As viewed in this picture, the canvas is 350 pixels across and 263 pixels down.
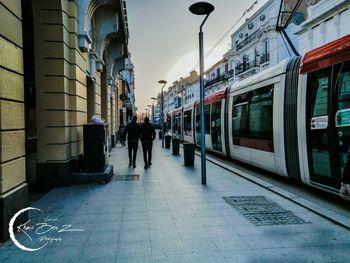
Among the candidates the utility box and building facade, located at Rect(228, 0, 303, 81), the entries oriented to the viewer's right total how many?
1

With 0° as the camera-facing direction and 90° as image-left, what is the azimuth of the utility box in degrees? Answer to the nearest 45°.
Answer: approximately 270°

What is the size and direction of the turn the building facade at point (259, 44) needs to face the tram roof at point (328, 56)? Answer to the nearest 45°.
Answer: approximately 45° to its left

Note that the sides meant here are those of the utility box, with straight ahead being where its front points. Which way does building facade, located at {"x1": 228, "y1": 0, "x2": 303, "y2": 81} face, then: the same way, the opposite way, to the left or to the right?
the opposite way

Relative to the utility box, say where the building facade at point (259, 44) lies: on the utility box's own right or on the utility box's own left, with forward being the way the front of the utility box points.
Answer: on the utility box's own left

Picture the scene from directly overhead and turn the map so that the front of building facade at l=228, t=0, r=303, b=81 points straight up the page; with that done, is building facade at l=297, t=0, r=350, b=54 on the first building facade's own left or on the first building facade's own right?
on the first building facade's own left

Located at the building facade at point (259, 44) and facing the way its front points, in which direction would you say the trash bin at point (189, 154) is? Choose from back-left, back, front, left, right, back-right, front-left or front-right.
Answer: front-left

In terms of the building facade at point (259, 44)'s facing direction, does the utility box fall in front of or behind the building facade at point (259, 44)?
in front

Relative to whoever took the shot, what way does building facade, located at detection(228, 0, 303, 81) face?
facing the viewer and to the left of the viewer

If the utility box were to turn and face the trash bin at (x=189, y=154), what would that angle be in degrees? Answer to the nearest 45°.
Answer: approximately 45° to its left
